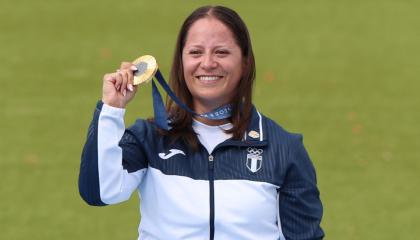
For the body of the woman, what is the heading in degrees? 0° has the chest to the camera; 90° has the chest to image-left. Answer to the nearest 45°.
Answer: approximately 0°
